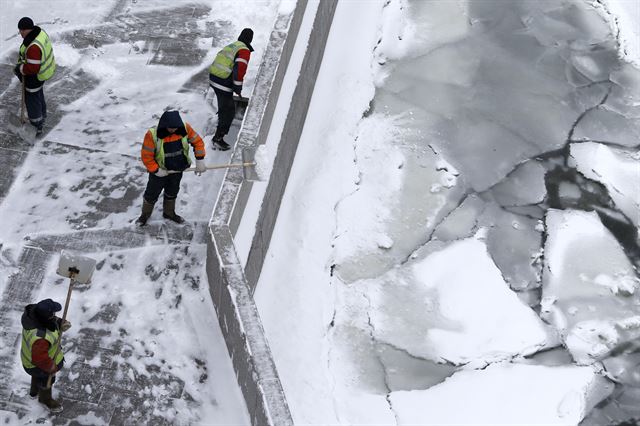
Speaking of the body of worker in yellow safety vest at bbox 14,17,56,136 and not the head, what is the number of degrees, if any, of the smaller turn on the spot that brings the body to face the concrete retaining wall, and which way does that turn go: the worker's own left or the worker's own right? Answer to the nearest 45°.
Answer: approximately 135° to the worker's own left

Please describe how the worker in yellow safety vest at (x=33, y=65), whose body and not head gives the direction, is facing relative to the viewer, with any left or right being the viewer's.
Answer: facing to the left of the viewer

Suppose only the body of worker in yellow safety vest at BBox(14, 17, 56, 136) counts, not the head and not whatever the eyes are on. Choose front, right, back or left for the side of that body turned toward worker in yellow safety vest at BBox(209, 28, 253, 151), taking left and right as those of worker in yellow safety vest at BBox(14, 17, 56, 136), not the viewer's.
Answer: back

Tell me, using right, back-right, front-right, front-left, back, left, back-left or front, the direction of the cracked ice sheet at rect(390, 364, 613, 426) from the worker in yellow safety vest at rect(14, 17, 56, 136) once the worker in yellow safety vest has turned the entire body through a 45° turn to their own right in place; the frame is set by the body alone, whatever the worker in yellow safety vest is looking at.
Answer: back

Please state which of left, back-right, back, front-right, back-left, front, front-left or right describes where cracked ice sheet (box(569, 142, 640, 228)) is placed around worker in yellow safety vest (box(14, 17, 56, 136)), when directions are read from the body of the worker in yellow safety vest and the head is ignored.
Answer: back

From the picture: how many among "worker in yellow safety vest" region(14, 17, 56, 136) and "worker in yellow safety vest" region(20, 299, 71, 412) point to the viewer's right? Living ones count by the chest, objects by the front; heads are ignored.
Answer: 1

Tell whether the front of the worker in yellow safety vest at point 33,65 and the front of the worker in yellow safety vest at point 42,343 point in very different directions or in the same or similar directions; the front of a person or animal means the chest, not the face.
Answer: very different directions

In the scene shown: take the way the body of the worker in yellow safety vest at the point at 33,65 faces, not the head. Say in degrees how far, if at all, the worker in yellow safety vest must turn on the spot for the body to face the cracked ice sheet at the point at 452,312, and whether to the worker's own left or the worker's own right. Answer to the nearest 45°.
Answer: approximately 135° to the worker's own left

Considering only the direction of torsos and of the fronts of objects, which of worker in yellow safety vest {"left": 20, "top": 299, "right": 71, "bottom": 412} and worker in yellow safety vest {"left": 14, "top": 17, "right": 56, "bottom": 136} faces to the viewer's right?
worker in yellow safety vest {"left": 20, "top": 299, "right": 71, "bottom": 412}

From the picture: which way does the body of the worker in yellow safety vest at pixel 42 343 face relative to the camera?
to the viewer's right
